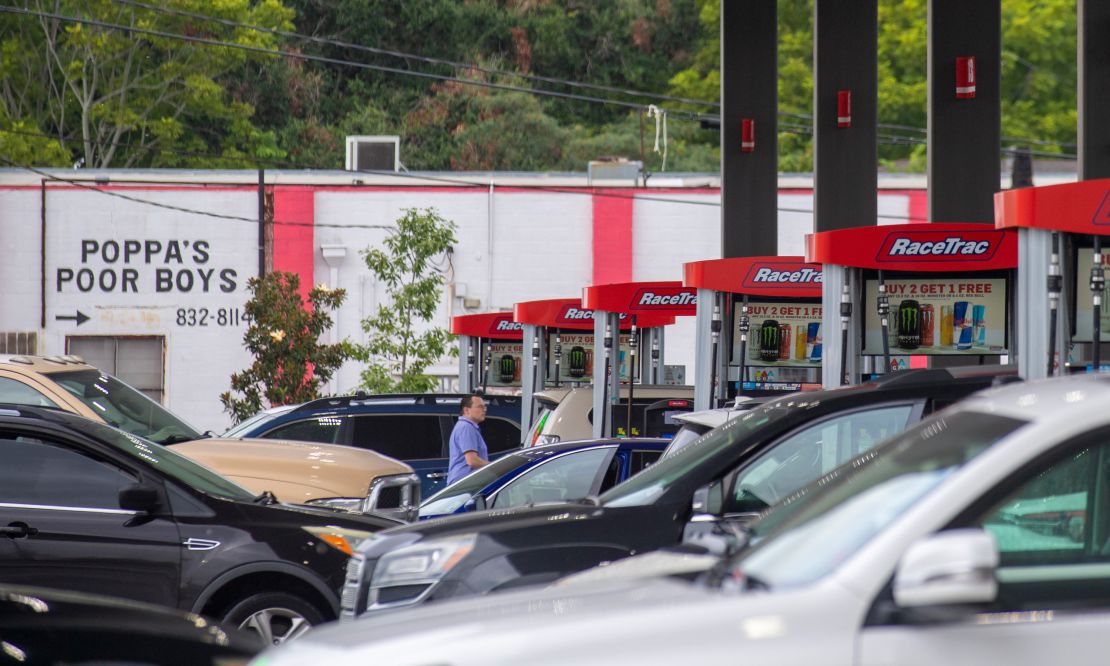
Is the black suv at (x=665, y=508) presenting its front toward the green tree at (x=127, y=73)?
no

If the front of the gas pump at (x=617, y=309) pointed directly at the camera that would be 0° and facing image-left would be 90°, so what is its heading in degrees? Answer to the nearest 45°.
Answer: approximately 0°

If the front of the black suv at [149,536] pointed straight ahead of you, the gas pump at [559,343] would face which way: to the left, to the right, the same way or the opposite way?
to the right

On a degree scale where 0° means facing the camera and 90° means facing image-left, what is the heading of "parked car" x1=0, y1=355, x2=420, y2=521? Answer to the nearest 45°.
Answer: approximately 315°

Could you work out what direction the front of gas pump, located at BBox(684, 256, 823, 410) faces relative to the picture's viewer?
facing the viewer

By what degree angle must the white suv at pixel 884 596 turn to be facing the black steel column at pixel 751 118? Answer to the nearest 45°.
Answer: approximately 135° to its right

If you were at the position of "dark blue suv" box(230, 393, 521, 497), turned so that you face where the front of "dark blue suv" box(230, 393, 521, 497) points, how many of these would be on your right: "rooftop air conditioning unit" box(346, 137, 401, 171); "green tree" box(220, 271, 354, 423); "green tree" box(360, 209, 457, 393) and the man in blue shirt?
3

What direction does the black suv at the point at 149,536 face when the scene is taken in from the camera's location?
facing to the right of the viewer

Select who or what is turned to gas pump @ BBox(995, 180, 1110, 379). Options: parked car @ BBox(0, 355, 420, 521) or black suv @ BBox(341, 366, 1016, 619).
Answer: the parked car

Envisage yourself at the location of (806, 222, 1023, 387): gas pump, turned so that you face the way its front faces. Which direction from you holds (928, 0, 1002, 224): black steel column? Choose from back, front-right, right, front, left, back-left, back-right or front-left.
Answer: back

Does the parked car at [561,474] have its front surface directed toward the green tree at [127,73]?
no

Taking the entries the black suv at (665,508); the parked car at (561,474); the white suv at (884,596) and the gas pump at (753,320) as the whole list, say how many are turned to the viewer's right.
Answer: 0

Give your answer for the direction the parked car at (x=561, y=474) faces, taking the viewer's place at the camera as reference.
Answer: facing the viewer and to the left of the viewer

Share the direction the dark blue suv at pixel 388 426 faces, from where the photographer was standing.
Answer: facing to the left of the viewer

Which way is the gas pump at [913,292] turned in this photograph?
toward the camera

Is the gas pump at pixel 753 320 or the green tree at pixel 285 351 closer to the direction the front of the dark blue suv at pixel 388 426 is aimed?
the green tree
